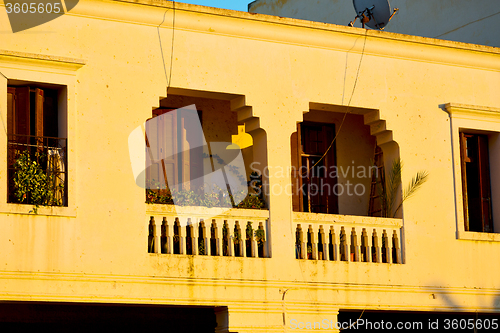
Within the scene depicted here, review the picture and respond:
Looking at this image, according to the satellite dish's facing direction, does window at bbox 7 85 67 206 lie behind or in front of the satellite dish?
behind

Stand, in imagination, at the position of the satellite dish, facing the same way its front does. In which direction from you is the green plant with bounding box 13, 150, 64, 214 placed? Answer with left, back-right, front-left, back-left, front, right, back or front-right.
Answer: back
